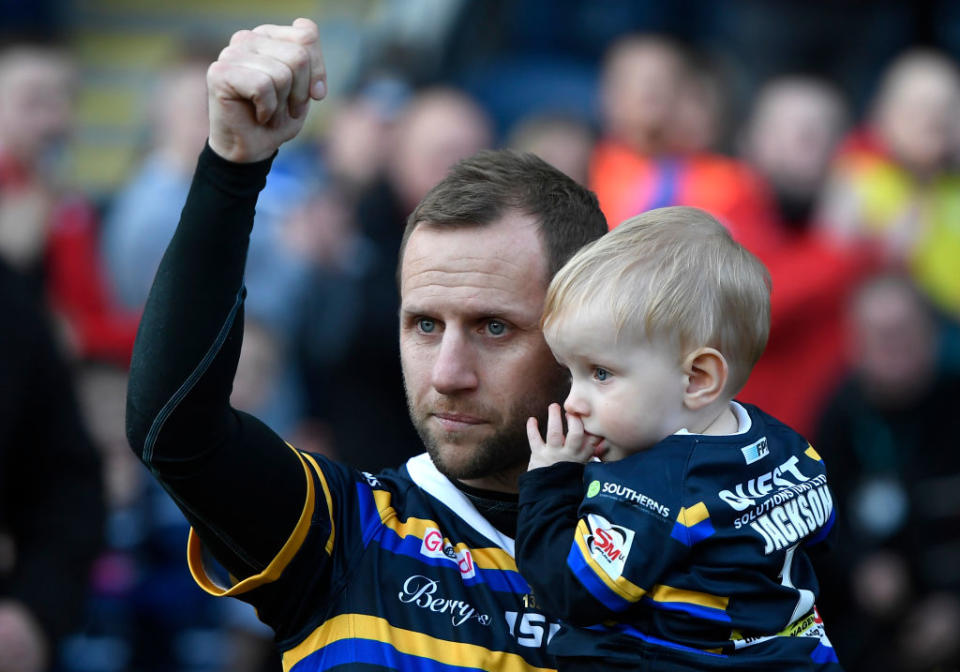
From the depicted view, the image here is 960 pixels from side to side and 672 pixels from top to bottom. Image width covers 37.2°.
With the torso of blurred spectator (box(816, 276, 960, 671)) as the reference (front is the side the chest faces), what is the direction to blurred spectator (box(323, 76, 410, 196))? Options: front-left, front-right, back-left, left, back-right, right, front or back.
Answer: right

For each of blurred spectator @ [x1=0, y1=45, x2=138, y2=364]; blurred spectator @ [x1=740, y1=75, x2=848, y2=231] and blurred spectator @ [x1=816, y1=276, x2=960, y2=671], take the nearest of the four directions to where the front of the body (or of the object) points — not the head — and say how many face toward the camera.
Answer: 3

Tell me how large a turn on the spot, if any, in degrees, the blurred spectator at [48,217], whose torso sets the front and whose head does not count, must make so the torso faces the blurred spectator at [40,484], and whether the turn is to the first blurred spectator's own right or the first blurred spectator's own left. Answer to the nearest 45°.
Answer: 0° — they already face them

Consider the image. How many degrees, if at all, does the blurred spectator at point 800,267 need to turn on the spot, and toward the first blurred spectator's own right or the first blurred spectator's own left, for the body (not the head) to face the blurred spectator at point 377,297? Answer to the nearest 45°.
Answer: approximately 90° to the first blurred spectator's own right

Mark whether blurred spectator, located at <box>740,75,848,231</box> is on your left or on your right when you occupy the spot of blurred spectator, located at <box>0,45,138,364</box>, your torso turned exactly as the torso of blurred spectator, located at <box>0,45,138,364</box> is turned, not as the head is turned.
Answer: on your left

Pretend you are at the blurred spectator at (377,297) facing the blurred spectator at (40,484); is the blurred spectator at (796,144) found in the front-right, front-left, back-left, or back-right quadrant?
back-left

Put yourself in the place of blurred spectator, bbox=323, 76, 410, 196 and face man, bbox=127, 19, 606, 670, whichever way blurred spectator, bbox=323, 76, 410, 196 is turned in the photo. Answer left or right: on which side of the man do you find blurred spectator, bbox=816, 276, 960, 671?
left

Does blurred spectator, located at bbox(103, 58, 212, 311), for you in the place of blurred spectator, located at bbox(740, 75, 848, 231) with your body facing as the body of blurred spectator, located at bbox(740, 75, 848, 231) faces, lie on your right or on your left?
on your right

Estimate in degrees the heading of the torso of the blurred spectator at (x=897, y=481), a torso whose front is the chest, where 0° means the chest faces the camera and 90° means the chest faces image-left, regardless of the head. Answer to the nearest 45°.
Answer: approximately 0°

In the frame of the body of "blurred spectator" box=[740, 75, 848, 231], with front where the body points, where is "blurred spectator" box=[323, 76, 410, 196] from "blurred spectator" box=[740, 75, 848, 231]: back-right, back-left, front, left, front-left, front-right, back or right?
right

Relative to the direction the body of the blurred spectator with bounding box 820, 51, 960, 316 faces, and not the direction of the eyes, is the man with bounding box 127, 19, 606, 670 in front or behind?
in front

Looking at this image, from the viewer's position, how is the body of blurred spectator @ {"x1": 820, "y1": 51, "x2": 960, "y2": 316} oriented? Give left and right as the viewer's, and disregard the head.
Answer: facing the viewer

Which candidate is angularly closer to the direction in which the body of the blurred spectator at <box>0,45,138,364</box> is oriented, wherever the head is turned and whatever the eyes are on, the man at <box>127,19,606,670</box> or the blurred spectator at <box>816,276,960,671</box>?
the man

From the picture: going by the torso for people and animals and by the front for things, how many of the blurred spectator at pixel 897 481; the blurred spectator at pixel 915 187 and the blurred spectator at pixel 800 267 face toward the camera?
3

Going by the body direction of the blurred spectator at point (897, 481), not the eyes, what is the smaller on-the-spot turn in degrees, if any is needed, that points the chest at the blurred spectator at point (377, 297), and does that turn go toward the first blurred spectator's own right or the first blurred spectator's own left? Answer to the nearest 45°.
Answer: approximately 90° to the first blurred spectator's own right
